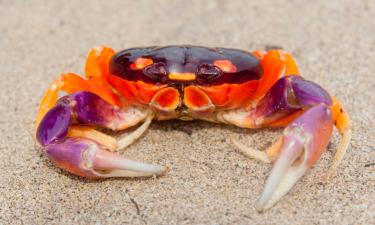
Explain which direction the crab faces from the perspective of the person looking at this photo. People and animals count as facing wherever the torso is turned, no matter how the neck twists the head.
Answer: facing the viewer
